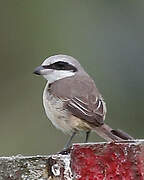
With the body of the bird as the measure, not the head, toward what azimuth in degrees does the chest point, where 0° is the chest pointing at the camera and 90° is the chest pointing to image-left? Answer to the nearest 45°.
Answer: approximately 90°
